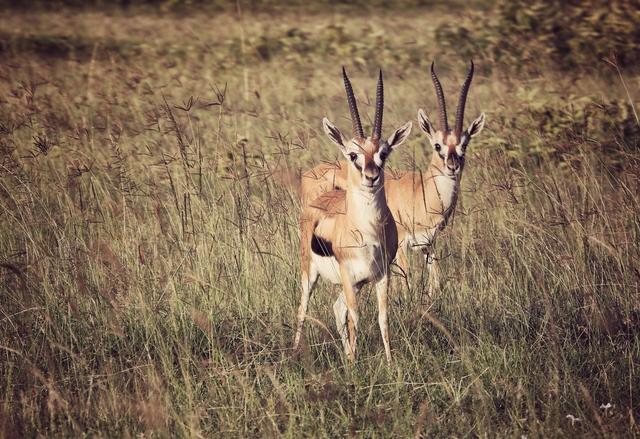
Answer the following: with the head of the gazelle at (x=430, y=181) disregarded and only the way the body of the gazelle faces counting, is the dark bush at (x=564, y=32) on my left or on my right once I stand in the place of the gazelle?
on my left

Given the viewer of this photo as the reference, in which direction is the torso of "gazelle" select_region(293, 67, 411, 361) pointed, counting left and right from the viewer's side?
facing the viewer and to the right of the viewer

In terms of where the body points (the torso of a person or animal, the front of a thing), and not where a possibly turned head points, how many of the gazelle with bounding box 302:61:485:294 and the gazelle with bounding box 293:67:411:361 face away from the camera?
0

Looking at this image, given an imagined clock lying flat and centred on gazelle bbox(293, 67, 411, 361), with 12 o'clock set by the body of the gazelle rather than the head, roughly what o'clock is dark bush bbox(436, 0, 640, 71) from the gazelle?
The dark bush is roughly at 8 o'clock from the gazelle.

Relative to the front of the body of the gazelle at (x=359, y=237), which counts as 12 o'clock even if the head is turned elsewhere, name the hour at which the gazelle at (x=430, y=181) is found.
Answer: the gazelle at (x=430, y=181) is roughly at 8 o'clock from the gazelle at (x=359, y=237).
